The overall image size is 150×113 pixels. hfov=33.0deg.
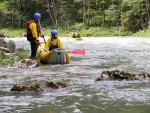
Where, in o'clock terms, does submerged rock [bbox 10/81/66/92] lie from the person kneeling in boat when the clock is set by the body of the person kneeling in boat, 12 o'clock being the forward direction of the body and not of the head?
The submerged rock is roughly at 12 o'clock from the person kneeling in boat.

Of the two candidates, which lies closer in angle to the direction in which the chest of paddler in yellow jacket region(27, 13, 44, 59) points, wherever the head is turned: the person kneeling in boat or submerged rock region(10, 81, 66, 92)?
the person kneeling in boat

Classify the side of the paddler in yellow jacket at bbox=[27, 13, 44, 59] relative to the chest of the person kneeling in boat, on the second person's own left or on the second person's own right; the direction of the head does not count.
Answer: on the second person's own right

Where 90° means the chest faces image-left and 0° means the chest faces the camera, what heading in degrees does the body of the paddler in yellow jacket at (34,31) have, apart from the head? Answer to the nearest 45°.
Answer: approximately 270°

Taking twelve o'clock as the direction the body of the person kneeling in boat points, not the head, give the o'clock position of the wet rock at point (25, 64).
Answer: The wet rock is roughly at 1 o'clock from the person kneeling in boat.

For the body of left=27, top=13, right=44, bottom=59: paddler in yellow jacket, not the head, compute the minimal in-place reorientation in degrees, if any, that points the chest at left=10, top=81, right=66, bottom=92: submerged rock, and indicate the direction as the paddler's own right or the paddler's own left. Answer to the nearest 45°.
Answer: approximately 90° to the paddler's own right

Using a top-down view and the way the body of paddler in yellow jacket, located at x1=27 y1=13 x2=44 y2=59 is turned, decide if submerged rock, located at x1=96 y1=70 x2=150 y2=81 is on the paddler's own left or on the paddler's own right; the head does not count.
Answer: on the paddler's own right

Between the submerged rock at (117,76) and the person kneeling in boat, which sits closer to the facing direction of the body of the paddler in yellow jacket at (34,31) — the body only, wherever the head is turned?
the person kneeling in boat
